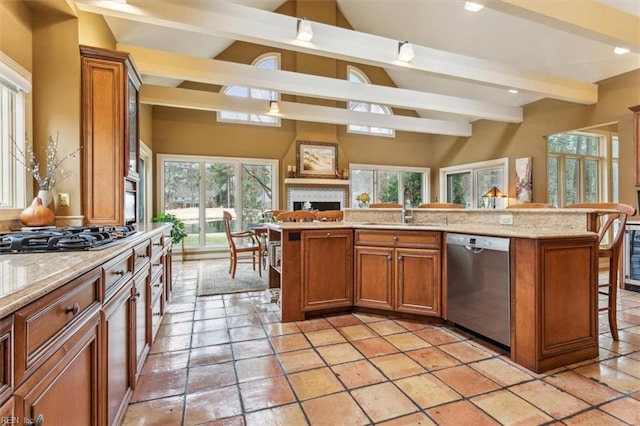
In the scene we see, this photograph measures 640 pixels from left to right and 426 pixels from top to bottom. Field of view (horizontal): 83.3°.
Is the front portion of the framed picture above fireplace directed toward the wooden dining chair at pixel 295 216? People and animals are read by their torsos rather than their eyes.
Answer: yes

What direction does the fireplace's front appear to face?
toward the camera

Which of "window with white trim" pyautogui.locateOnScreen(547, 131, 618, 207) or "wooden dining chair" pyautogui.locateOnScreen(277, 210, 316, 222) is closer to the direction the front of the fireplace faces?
the wooden dining chair

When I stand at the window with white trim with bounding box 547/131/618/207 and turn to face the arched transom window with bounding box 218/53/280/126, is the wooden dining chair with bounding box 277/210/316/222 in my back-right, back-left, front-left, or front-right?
front-left

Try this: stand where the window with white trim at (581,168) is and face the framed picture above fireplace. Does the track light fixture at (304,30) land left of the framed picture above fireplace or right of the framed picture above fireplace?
left

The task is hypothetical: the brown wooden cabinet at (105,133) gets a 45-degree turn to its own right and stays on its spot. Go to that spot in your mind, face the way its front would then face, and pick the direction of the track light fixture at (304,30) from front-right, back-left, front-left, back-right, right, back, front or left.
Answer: front-left

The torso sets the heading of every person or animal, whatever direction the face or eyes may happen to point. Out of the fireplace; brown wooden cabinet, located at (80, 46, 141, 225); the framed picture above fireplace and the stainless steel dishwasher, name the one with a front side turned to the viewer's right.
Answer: the brown wooden cabinet

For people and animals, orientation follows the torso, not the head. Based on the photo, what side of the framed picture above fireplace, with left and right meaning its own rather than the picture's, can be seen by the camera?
front

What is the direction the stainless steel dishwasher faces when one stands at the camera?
facing the viewer and to the left of the viewer

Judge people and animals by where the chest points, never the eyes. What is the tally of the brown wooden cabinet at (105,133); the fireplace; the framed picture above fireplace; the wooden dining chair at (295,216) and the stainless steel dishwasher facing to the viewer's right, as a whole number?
1
